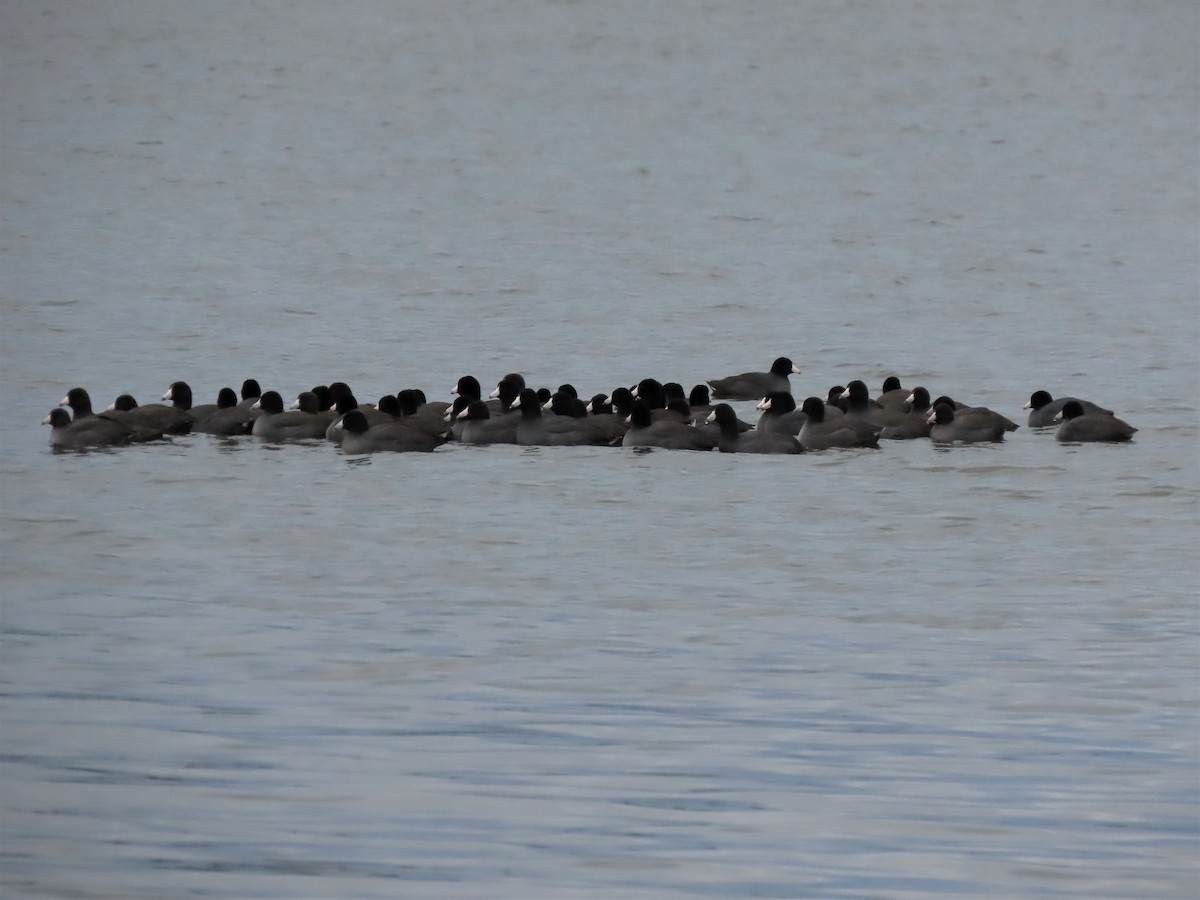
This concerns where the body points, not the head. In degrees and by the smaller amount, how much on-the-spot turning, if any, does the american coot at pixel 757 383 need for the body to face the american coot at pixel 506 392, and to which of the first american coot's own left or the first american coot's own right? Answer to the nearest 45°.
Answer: approximately 135° to the first american coot's own right

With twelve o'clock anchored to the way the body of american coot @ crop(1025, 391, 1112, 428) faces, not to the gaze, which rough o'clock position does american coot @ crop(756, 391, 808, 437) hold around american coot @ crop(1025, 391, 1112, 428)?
american coot @ crop(756, 391, 808, 437) is roughly at 11 o'clock from american coot @ crop(1025, 391, 1112, 428).

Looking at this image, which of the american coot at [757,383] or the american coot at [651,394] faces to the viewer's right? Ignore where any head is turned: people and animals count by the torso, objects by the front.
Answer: the american coot at [757,383]

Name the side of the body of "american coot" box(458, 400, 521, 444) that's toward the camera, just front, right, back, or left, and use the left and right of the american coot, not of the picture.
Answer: left

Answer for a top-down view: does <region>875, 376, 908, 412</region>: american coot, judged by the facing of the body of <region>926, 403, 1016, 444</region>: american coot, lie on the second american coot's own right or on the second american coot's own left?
on the second american coot's own right

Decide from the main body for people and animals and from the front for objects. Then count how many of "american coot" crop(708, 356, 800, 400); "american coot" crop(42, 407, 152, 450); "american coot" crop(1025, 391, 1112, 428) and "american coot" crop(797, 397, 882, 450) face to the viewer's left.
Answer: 3

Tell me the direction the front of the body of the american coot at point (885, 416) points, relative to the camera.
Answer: to the viewer's left

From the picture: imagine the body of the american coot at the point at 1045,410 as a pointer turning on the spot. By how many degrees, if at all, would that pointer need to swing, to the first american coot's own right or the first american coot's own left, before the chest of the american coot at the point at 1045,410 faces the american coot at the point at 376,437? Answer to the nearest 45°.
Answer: approximately 45° to the first american coot's own left

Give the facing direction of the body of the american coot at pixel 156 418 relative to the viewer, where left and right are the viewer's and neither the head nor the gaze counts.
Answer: facing to the left of the viewer

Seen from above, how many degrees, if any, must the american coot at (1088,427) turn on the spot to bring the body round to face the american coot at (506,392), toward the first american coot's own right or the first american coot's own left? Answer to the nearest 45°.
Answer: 0° — it already faces it

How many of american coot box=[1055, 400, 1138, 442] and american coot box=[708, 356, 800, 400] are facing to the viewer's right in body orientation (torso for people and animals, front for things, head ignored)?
1

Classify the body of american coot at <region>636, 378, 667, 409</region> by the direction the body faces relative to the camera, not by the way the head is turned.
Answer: to the viewer's left

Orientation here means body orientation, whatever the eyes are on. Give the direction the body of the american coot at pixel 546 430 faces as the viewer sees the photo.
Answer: to the viewer's left

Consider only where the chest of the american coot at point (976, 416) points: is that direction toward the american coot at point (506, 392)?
yes

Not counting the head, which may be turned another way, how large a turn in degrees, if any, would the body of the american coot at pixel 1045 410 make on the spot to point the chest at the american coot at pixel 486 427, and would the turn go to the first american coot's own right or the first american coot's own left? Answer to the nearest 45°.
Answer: approximately 45° to the first american coot's own left

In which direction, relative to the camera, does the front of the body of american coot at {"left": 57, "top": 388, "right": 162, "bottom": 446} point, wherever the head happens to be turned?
to the viewer's left

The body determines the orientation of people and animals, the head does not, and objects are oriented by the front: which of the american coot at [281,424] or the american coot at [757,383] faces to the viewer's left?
the american coot at [281,424]
